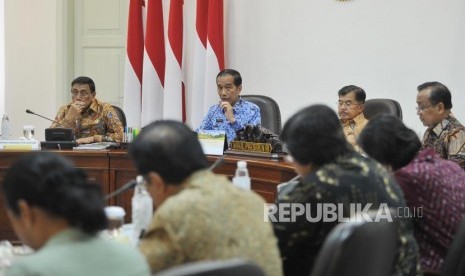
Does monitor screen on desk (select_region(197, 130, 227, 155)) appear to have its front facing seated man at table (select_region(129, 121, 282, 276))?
yes

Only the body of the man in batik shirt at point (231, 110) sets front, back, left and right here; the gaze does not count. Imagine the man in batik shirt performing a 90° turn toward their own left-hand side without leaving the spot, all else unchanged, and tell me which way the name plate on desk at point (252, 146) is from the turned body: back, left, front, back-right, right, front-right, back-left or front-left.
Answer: front-right

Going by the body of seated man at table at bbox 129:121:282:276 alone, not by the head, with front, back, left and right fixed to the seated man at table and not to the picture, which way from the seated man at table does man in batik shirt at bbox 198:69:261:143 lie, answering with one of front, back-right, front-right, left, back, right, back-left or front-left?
front-right

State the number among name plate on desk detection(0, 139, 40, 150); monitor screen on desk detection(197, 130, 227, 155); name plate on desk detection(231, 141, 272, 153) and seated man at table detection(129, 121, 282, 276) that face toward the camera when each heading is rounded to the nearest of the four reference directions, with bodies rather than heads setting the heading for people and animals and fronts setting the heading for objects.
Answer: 3

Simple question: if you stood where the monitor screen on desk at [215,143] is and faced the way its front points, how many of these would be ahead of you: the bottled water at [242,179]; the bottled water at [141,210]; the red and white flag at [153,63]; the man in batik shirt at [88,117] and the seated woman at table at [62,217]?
3

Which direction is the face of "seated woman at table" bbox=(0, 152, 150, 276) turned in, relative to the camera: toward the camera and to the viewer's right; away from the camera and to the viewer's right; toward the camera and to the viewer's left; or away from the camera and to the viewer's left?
away from the camera and to the viewer's left

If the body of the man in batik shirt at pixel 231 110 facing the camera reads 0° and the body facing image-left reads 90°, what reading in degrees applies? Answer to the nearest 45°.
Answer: approximately 45°

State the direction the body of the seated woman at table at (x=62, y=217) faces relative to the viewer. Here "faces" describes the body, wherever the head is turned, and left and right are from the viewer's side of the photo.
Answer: facing away from the viewer and to the left of the viewer

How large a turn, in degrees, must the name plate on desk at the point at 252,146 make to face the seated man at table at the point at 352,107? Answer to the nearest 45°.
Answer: approximately 135° to its left

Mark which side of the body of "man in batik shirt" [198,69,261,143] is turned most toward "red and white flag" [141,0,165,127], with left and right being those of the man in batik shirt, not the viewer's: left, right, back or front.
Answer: right

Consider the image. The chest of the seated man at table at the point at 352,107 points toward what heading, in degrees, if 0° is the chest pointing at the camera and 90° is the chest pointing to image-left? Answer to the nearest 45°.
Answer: approximately 45°
